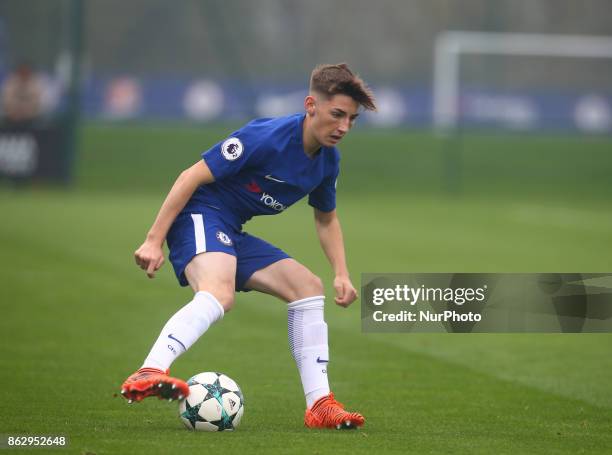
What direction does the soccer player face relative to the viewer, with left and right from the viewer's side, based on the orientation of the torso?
facing the viewer and to the right of the viewer

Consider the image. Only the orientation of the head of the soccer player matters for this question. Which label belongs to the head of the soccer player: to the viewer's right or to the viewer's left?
to the viewer's right

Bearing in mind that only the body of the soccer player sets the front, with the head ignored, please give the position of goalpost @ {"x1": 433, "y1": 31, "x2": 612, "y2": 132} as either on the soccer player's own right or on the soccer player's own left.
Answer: on the soccer player's own left
